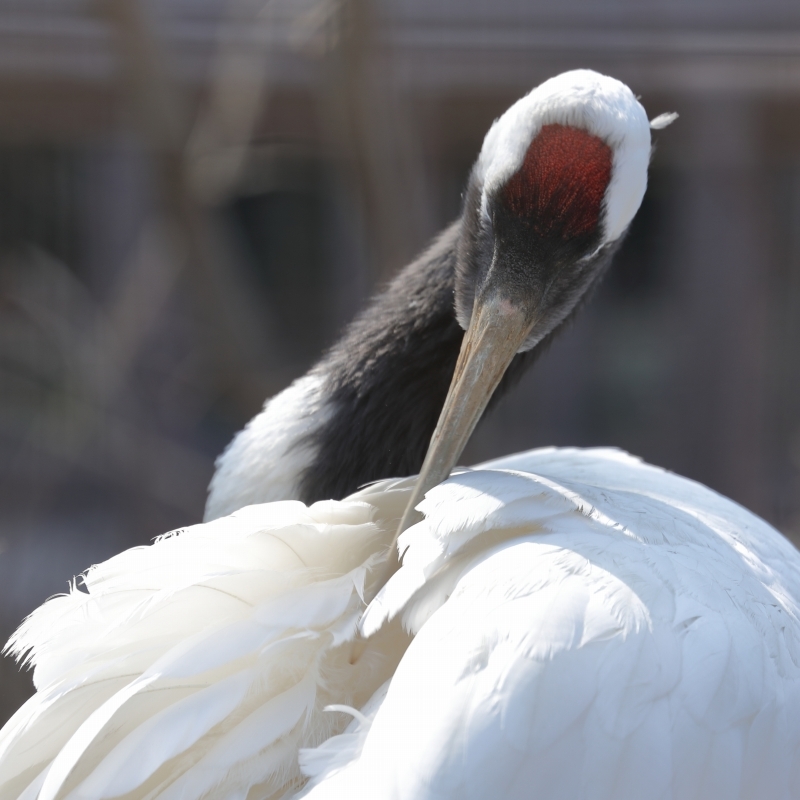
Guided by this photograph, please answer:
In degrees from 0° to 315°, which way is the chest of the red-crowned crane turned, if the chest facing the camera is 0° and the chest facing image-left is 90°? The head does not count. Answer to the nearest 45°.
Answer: approximately 180°
